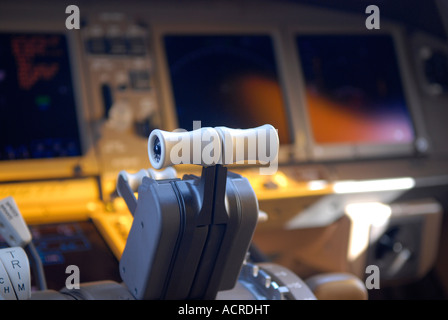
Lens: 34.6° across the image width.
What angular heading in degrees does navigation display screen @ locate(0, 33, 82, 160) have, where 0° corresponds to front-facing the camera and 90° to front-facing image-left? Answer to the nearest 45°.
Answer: approximately 0°
